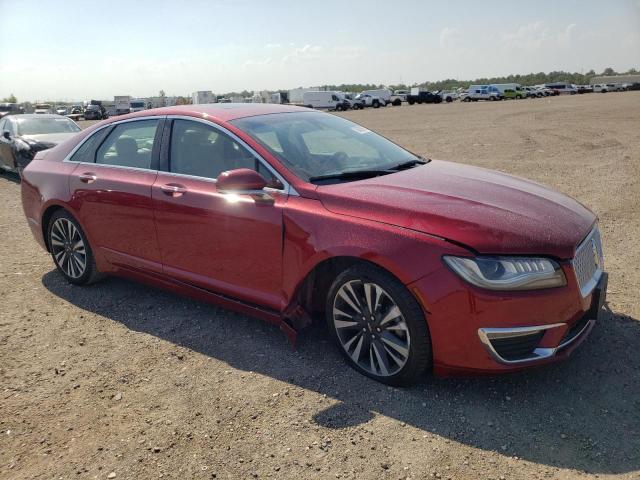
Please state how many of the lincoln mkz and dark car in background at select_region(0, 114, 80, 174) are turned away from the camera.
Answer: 0

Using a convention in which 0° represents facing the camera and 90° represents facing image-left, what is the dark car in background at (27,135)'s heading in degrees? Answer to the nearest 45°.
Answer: approximately 315°

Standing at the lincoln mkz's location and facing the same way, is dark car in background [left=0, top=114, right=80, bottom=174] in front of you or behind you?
behind

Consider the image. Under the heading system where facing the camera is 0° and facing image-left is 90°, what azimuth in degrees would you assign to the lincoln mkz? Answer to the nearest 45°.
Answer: approximately 315°

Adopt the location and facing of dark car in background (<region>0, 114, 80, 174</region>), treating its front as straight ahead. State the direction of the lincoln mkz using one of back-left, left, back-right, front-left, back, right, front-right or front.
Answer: front-right
